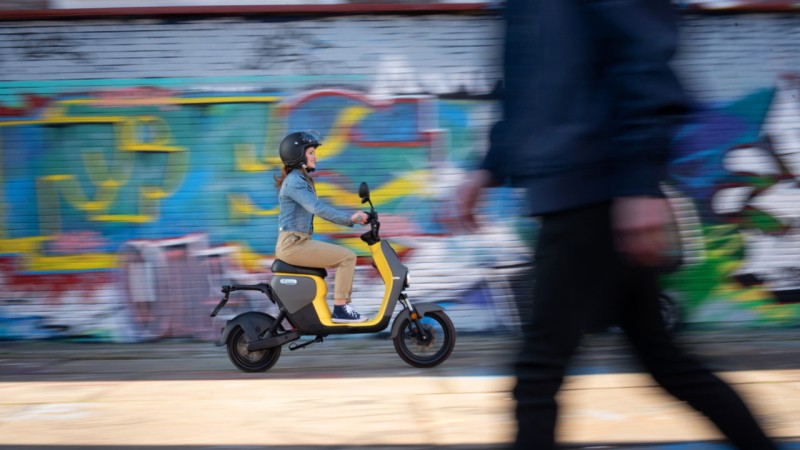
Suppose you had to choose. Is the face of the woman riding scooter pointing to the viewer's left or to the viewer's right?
to the viewer's right

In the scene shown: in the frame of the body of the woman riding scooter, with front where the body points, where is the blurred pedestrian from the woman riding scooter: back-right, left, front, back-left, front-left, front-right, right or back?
right

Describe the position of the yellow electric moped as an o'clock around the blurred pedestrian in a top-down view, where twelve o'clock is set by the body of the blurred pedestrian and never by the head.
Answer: The yellow electric moped is roughly at 2 o'clock from the blurred pedestrian.

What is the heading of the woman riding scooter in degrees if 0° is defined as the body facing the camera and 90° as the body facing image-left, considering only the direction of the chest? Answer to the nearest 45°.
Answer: approximately 270°

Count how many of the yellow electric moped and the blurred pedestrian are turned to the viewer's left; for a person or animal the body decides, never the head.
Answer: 1

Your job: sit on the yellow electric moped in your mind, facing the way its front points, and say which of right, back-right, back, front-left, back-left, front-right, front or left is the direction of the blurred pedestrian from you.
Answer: right

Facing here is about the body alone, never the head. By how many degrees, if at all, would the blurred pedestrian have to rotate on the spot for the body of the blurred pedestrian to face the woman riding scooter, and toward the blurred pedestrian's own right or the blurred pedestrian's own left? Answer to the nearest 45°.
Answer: approximately 45° to the blurred pedestrian's own right

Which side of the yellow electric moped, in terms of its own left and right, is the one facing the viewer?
right

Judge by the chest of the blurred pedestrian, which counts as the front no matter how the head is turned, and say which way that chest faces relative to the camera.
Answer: to the viewer's left

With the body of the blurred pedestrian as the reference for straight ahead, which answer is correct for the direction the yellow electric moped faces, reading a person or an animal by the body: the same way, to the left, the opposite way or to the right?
the opposite way
